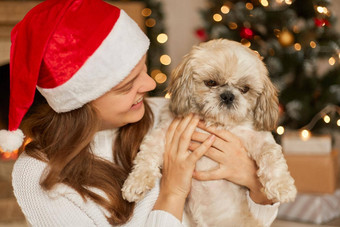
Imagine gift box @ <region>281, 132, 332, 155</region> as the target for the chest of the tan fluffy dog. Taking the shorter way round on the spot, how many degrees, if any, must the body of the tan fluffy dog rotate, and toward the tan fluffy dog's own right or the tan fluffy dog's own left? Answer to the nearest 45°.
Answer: approximately 135° to the tan fluffy dog's own left

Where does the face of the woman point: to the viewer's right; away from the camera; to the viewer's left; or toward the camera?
to the viewer's right

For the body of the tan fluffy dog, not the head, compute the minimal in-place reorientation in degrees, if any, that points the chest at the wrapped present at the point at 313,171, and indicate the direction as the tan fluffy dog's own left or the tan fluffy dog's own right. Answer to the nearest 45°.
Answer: approximately 135° to the tan fluffy dog's own left

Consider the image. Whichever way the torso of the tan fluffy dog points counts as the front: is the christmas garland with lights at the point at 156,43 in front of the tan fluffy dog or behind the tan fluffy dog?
behind

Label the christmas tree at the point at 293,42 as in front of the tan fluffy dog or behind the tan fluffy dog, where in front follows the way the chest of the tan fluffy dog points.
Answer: behind

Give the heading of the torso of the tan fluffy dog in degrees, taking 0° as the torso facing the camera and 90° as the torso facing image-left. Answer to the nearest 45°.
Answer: approximately 0°

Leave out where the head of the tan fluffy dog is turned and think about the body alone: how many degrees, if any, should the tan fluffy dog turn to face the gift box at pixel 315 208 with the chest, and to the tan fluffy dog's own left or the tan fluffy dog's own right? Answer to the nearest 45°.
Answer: approximately 135° to the tan fluffy dog's own left
